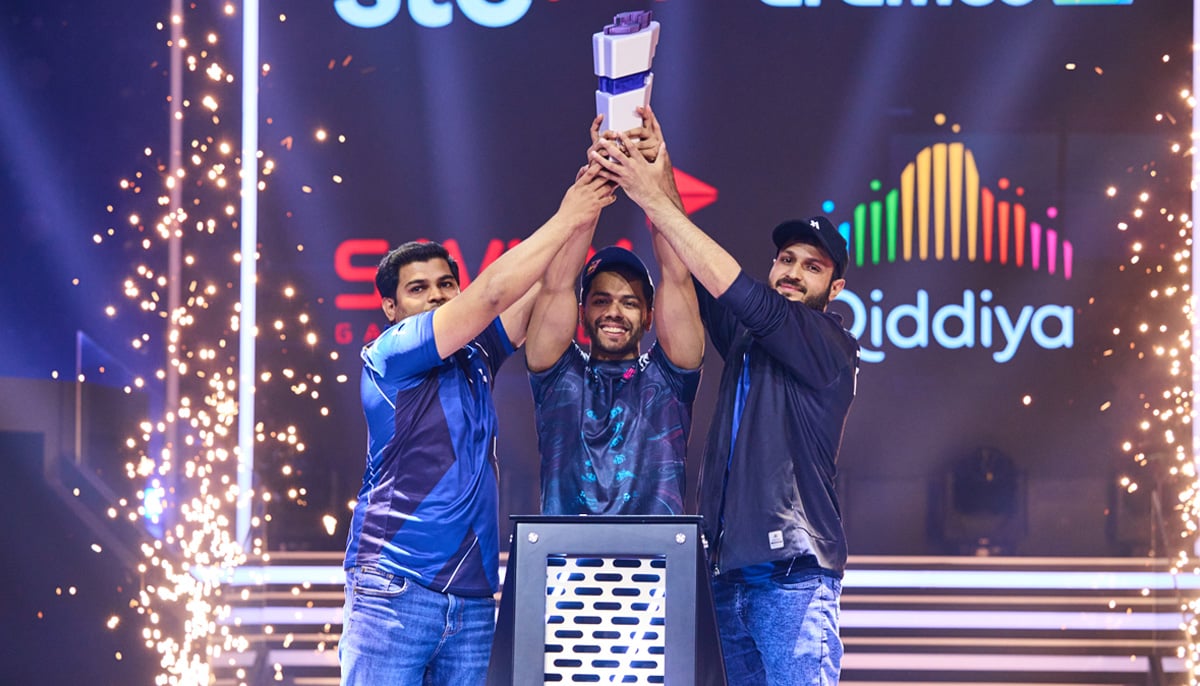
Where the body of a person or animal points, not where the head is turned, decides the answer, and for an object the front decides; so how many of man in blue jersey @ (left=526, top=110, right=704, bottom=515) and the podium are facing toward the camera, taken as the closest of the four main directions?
2

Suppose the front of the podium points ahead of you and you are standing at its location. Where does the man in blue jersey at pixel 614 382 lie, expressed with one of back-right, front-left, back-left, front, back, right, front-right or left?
back

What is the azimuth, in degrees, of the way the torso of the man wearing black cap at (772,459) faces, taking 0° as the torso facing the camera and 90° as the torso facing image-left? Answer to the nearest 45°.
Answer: approximately 45°

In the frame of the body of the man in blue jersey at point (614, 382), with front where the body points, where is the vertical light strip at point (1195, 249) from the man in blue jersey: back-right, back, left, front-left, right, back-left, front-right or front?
back-left

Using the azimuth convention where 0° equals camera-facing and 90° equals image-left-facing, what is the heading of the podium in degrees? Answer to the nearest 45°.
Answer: approximately 0°

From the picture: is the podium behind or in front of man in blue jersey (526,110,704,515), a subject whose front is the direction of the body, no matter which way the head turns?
in front

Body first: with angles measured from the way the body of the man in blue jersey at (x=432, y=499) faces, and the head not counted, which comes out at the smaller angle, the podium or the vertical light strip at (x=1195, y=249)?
the podium
